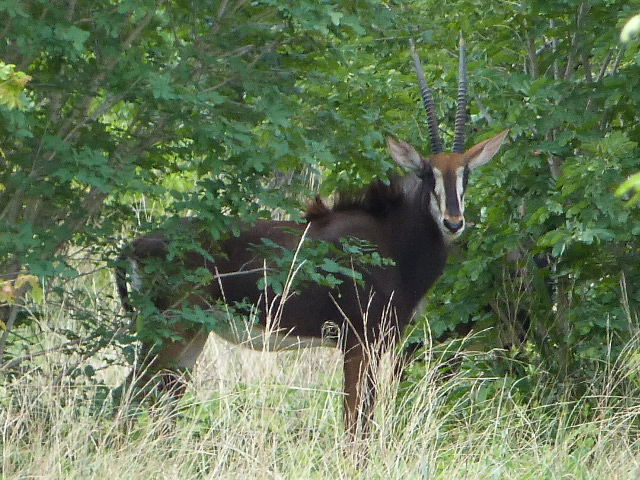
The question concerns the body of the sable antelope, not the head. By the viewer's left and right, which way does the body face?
facing to the right of the viewer
